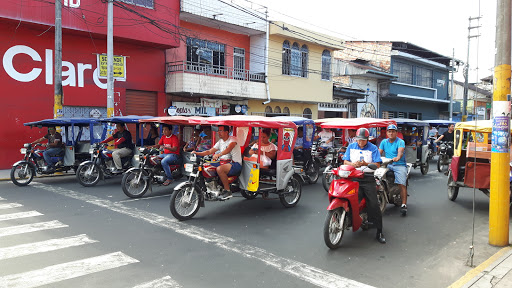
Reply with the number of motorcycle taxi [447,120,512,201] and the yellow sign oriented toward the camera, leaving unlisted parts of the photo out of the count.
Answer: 1

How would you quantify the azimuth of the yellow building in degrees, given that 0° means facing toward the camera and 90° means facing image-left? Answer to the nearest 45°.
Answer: approximately 315°

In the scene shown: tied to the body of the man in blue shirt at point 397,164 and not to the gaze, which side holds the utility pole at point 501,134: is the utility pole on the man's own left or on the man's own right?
on the man's own left

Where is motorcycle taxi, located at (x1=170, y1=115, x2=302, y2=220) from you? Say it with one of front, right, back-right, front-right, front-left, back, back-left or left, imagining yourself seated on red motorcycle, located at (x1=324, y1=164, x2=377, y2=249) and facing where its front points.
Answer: right

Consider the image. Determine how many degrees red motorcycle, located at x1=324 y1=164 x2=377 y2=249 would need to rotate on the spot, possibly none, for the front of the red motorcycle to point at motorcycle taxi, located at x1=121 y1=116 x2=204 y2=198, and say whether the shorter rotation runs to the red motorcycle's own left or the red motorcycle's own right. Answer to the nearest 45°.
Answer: approximately 90° to the red motorcycle's own right

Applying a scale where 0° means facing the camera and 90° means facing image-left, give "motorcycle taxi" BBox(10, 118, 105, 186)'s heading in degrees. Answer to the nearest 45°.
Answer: approximately 45°

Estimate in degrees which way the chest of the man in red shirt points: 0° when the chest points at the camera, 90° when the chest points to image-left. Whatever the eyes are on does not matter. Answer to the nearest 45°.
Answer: approximately 45°

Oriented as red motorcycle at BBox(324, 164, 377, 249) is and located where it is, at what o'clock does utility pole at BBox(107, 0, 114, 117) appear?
The utility pole is roughly at 3 o'clock from the red motorcycle.

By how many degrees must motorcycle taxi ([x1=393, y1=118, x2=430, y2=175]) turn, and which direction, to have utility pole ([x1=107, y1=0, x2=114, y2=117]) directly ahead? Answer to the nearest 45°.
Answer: approximately 45° to its right
